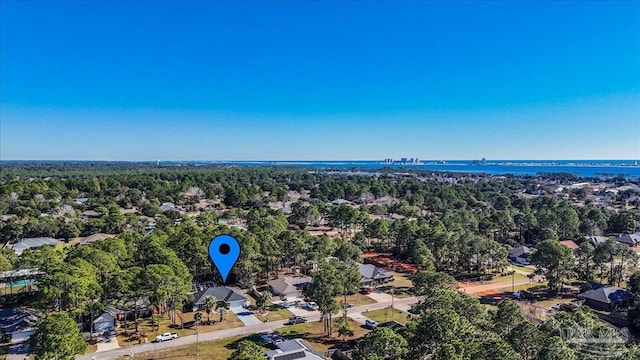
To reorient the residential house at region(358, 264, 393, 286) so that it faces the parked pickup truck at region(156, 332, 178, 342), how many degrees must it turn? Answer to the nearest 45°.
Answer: approximately 90° to its right

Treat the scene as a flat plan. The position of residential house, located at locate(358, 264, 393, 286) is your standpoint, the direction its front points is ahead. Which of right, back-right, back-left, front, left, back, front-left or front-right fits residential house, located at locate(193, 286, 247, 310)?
right

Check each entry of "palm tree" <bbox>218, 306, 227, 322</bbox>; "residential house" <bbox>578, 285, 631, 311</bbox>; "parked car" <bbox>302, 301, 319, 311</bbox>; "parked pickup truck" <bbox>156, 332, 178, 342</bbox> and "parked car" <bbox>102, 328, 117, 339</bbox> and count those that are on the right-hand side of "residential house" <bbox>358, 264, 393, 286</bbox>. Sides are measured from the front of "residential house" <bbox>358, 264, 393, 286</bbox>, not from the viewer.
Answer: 4

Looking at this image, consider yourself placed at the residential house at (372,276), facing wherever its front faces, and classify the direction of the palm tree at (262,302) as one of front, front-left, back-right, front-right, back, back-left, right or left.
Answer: right

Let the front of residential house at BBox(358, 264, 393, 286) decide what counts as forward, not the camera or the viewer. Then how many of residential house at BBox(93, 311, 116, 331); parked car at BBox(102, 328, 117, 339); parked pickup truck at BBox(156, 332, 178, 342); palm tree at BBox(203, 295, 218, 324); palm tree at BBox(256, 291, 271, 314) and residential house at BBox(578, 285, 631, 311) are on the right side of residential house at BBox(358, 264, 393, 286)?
5

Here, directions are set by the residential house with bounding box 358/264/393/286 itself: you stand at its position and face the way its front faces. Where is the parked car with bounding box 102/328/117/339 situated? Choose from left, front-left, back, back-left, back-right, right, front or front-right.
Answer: right

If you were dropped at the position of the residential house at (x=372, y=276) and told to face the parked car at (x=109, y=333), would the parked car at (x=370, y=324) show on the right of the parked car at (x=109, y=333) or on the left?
left

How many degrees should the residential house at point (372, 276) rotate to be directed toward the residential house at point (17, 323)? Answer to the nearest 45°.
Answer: approximately 90° to its right

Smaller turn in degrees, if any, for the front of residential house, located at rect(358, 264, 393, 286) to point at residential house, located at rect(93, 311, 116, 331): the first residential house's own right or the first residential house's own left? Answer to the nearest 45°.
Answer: approximately 90° to the first residential house's own right

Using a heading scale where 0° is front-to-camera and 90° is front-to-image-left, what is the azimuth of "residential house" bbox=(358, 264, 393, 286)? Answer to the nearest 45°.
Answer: approximately 315°

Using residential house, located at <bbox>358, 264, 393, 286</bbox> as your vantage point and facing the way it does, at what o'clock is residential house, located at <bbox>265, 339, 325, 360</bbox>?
residential house, located at <bbox>265, 339, 325, 360</bbox> is roughly at 2 o'clock from residential house, located at <bbox>358, 264, 393, 286</bbox>.

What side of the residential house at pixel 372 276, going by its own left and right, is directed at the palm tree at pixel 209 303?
right

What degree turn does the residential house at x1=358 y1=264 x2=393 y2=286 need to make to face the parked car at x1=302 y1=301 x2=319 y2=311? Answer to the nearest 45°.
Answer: approximately 90° to its right

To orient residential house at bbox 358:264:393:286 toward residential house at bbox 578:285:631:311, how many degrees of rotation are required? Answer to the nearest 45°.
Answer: approximately 45° to its left
